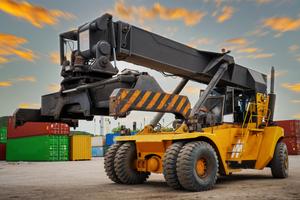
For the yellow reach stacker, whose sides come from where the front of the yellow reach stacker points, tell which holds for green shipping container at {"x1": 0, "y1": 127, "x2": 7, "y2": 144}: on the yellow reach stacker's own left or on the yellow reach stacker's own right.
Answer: on the yellow reach stacker's own right

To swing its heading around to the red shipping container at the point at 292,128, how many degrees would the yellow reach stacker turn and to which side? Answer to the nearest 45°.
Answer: approximately 180°

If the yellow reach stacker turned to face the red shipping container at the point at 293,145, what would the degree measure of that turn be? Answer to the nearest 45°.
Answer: approximately 180°

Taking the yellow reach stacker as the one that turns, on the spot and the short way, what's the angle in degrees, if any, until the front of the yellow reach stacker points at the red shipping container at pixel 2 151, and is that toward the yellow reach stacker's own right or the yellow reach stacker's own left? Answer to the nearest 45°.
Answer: approximately 90° to the yellow reach stacker's own right

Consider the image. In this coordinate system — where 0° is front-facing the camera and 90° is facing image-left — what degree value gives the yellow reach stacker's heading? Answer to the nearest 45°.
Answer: approximately 45°

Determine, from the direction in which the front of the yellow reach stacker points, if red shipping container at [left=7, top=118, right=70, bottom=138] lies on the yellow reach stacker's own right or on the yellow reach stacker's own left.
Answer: on the yellow reach stacker's own right

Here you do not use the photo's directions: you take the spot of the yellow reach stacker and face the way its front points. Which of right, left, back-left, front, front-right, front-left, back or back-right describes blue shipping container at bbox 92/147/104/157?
back-right

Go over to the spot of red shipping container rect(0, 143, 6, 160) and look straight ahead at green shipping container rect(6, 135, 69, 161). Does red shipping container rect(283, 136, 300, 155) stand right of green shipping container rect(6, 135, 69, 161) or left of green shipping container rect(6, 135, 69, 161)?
left
